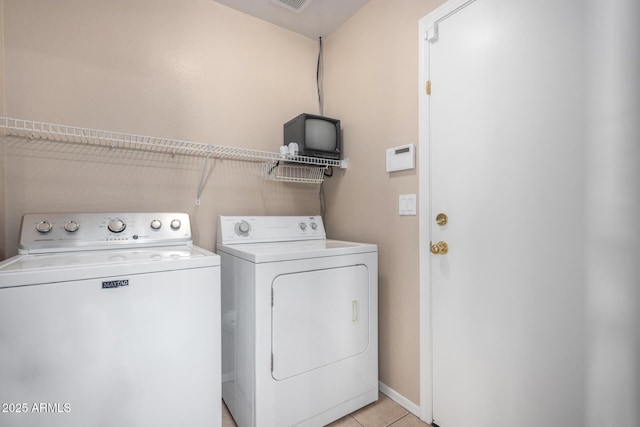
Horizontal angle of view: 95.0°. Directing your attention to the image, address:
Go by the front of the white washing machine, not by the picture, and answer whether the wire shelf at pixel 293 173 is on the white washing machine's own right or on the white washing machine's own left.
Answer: on the white washing machine's own left

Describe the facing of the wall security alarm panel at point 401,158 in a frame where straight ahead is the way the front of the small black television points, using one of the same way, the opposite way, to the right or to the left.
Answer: to the right

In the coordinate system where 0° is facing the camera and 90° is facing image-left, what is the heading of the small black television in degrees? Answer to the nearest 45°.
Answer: approximately 315°

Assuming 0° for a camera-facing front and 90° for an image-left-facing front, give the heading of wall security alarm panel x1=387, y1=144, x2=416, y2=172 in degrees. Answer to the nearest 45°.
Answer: approximately 45°

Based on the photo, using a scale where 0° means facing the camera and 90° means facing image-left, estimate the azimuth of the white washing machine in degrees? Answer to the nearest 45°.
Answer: approximately 0°

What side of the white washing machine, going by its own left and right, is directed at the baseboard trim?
left

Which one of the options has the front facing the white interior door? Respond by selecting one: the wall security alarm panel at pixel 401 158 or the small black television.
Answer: the small black television

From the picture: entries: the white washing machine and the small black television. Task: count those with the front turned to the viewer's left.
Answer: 0

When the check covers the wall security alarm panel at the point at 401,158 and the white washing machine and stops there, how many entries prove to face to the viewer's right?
0

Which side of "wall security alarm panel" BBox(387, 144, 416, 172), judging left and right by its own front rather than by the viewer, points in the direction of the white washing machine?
front

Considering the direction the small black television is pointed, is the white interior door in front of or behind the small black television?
in front
